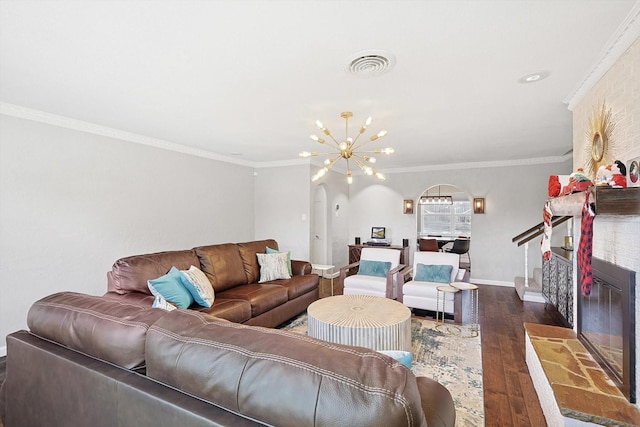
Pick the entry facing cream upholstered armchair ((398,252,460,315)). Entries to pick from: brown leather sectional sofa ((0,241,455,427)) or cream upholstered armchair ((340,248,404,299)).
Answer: the brown leather sectional sofa

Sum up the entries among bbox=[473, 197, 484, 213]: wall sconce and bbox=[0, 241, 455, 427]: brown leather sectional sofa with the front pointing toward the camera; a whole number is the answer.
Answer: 1

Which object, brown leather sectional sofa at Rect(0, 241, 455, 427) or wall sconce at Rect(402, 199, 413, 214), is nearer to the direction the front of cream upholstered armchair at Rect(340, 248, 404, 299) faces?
the brown leather sectional sofa

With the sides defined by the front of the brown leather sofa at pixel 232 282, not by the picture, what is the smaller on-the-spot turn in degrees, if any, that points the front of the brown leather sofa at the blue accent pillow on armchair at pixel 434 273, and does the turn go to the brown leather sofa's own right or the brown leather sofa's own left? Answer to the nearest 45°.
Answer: approximately 45° to the brown leather sofa's own left

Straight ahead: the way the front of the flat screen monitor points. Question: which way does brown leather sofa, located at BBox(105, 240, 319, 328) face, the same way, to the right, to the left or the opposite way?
to the left

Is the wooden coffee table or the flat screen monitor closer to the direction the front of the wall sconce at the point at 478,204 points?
the wooden coffee table

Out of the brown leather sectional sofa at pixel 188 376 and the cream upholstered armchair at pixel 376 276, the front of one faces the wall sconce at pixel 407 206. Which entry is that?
the brown leather sectional sofa

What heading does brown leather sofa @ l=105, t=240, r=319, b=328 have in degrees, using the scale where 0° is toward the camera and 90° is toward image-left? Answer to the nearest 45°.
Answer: approximately 315°

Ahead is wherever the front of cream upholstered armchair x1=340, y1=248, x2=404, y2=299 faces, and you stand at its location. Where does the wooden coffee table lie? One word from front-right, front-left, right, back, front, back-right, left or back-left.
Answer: front-left

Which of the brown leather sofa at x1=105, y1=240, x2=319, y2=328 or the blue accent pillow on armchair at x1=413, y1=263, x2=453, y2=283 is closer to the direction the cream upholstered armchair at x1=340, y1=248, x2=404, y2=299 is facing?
the brown leather sofa

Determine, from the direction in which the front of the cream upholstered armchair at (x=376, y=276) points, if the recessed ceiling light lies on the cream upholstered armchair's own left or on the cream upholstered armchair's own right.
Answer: on the cream upholstered armchair's own left

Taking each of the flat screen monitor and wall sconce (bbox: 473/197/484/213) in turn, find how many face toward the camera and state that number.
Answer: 2

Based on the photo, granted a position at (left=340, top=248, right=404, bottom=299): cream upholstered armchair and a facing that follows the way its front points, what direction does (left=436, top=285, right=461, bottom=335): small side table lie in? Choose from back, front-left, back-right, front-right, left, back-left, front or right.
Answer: left

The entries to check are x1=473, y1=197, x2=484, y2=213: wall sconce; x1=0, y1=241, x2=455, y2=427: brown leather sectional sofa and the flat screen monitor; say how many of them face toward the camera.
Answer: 2

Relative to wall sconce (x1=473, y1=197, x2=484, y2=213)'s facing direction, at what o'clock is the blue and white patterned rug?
The blue and white patterned rug is roughly at 12 o'clock from the wall sconce.

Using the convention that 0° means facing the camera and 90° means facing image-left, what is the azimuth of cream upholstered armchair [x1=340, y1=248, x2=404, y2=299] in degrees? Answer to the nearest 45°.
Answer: approximately 45°

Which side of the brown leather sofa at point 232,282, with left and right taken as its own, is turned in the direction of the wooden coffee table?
front
